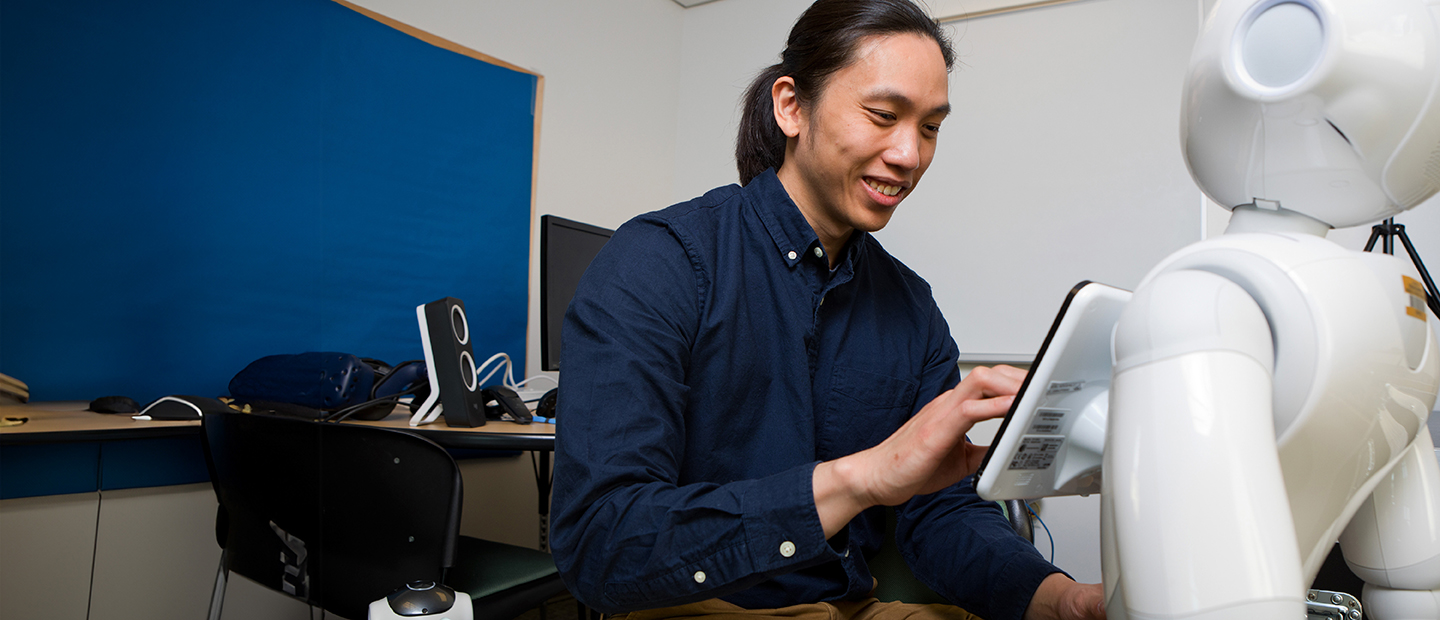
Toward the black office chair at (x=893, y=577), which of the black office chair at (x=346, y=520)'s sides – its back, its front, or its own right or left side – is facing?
right

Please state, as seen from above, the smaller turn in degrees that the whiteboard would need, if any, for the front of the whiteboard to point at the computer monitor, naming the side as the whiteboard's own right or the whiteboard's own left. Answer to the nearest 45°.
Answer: approximately 45° to the whiteboard's own right

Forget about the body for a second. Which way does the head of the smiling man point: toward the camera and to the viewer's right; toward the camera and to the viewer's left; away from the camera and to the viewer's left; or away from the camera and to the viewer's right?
toward the camera and to the viewer's right
